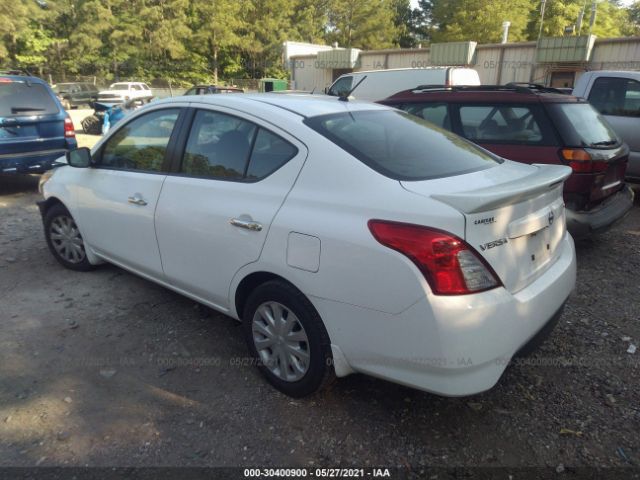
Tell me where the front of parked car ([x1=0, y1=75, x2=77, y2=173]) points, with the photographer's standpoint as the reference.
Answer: facing away from the viewer

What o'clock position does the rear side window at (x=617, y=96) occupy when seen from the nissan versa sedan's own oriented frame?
The rear side window is roughly at 3 o'clock from the nissan versa sedan.

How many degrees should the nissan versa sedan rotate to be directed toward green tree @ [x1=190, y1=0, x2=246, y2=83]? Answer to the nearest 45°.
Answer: approximately 45° to its right

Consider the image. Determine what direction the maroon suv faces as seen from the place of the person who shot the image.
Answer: facing away from the viewer and to the left of the viewer

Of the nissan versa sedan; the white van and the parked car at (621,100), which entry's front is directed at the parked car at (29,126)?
the nissan versa sedan

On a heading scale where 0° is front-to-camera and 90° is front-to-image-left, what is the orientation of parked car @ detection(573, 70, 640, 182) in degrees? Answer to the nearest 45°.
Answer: approximately 270°

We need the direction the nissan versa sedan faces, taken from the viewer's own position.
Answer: facing away from the viewer and to the left of the viewer

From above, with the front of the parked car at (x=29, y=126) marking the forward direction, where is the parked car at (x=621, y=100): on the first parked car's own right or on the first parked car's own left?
on the first parked car's own right

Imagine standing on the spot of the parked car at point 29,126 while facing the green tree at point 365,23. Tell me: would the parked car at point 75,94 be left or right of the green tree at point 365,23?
left

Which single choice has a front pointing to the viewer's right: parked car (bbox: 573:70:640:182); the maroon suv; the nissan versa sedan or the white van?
the parked car

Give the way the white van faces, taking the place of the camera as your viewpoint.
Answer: facing away from the viewer and to the left of the viewer

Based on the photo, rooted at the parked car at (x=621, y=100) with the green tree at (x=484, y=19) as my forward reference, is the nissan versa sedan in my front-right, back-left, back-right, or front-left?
back-left

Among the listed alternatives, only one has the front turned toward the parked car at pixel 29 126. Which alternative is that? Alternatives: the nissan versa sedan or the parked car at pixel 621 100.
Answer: the nissan versa sedan

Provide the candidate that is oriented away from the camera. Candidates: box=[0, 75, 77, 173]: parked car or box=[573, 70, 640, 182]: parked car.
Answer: box=[0, 75, 77, 173]: parked car

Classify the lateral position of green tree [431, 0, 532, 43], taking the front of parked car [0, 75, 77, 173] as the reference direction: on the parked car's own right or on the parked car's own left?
on the parked car's own right
